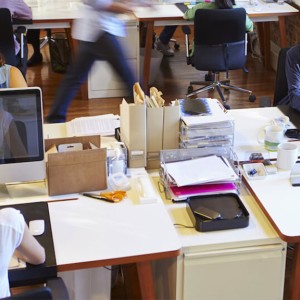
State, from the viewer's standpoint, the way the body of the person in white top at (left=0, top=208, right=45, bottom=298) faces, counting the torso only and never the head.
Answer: away from the camera

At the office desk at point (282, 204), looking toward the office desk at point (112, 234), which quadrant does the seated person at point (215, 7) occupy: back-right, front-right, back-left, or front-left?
back-right

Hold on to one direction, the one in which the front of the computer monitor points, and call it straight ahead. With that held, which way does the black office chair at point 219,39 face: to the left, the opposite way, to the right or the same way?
the opposite way

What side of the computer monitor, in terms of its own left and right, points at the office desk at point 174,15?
back

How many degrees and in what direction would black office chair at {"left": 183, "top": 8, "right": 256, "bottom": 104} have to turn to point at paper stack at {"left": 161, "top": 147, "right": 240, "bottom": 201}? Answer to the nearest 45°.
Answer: approximately 180°

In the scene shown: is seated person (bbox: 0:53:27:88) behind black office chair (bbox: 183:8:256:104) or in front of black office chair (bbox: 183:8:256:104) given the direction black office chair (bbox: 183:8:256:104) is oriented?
behind

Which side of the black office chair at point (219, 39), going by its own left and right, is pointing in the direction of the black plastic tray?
back

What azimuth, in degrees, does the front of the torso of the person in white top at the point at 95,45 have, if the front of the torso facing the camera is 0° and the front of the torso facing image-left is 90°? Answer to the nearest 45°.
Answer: approximately 270°

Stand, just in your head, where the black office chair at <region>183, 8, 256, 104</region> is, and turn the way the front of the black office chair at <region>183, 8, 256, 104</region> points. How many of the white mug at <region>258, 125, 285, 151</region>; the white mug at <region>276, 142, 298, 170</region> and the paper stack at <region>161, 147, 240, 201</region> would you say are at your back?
3

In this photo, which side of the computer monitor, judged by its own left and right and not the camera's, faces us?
front

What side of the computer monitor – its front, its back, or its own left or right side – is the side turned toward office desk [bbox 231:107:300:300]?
left

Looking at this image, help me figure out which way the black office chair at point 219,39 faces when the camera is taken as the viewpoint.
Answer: facing away from the viewer

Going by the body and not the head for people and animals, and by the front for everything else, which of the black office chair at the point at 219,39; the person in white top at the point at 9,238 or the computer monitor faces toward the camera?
the computer monitor
